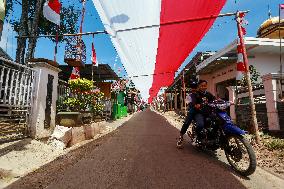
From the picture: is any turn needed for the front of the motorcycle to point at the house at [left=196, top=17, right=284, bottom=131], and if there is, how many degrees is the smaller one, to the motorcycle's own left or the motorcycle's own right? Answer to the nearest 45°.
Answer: approximately 135° to the motorcycle's own left

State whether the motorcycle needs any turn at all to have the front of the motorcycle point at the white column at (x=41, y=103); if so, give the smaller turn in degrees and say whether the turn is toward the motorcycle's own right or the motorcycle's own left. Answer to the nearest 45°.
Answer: approximately 135° to the motorcycle's own right

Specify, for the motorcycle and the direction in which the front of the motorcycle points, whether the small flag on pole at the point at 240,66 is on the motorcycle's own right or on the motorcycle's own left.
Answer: on the motorcycle's own left

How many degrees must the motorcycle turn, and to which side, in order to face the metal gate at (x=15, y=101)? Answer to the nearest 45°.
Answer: approximately 135° to its right

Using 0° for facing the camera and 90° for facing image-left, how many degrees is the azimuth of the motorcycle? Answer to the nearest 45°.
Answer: approximately 315°

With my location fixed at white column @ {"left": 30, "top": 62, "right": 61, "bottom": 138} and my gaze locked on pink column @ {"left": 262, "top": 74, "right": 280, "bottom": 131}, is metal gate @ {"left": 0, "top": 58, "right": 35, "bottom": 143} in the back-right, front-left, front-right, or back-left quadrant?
back-right
